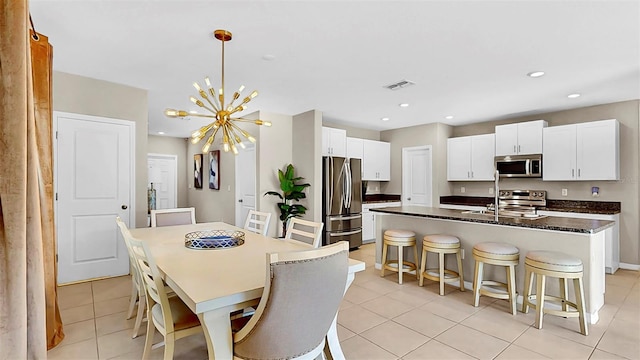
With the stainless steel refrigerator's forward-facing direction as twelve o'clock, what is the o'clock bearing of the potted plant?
The potted plant is roughly at 4 o'clock from the stainless steel refrigerator.

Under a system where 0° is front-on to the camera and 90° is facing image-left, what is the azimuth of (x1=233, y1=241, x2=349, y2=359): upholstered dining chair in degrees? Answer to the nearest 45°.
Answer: approximately 135°

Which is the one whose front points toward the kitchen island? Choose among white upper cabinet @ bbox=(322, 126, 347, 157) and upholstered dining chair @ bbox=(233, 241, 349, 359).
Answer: the white upper cabinet

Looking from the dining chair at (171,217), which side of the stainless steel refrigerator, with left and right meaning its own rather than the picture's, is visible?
right

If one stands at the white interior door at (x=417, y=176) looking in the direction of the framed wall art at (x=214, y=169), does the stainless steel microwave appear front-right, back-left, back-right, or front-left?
back-left
